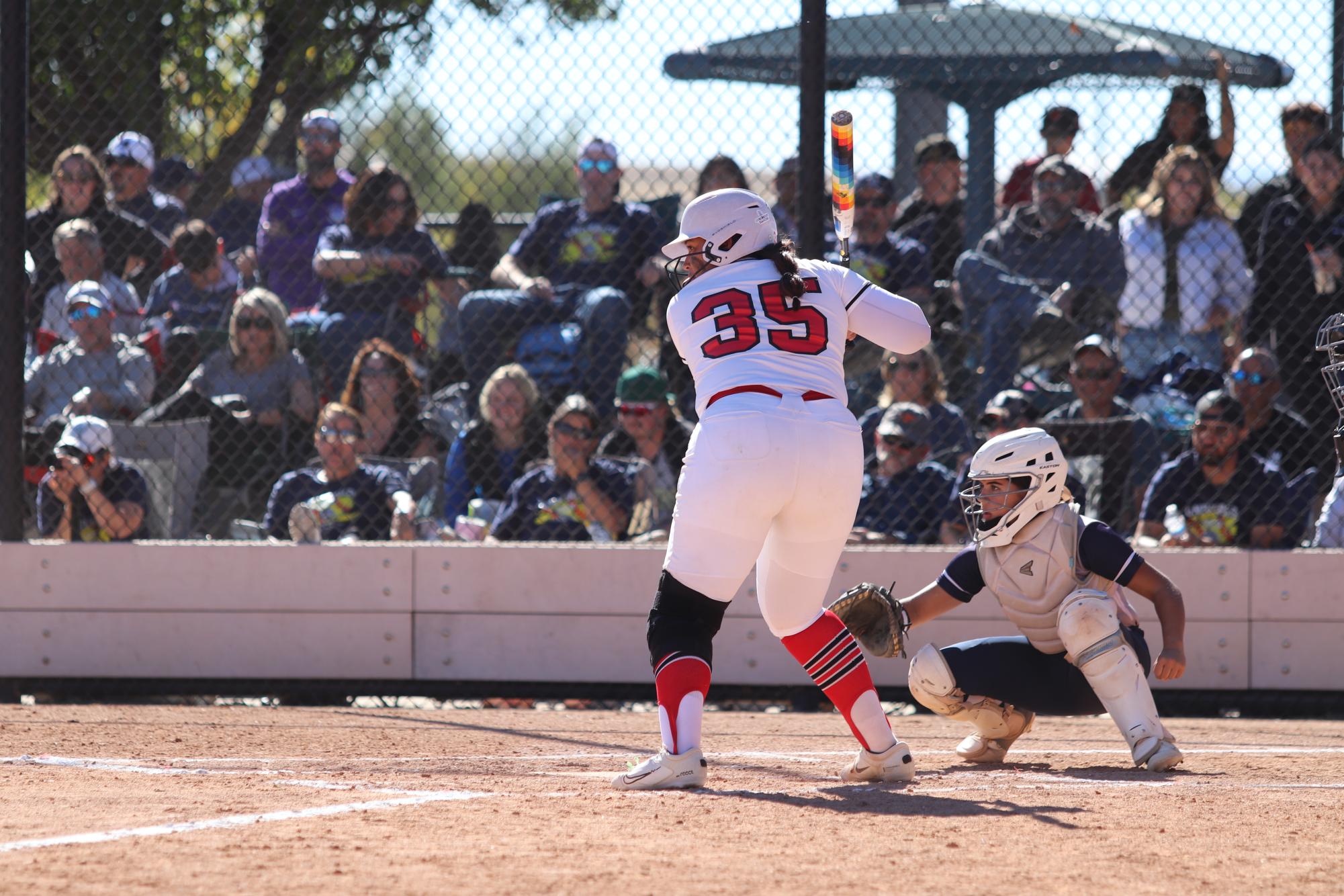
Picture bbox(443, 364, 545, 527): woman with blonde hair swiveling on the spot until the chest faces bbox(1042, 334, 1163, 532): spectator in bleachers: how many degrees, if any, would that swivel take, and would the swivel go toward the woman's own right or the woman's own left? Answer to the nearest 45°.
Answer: approximately 90° to the woman's own left

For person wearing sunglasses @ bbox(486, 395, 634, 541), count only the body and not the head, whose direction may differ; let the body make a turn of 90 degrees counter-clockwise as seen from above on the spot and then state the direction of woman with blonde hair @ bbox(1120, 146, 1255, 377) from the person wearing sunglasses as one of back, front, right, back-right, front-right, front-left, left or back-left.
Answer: front

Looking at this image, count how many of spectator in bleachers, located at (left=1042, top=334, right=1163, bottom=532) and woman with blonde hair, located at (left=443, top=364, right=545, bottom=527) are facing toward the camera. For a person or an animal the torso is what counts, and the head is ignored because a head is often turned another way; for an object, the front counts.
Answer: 2

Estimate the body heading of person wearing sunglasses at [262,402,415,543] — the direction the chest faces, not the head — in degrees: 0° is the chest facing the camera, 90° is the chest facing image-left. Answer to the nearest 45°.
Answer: approximately 0°

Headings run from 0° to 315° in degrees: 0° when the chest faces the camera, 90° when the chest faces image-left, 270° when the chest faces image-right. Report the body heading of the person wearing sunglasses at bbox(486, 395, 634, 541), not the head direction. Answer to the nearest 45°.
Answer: approximately 0°
